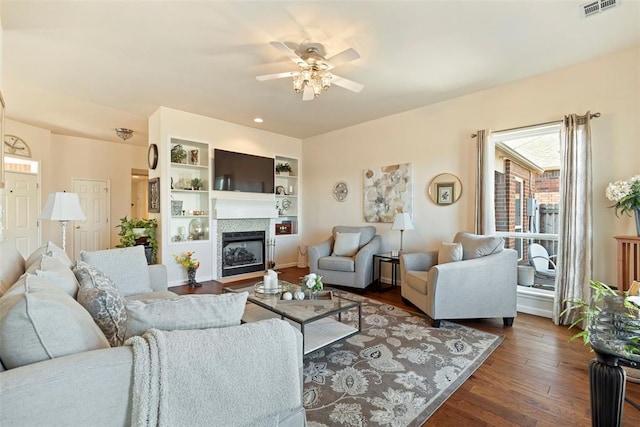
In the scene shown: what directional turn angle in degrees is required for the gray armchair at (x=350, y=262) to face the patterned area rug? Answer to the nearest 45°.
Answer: approximately 45° to its left

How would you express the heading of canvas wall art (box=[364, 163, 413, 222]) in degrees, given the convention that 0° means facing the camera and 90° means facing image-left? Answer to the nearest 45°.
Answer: approximately 45°

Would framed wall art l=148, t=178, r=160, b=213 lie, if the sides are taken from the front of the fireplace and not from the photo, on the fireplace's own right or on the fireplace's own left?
on the fireplace's own right

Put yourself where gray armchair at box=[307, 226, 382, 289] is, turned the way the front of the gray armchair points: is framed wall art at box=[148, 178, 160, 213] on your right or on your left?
on your right

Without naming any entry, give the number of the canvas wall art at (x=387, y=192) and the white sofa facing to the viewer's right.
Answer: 1

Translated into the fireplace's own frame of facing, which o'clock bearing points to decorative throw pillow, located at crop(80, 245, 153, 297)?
The decorative throw pillow is roughly at 2 o'clock from the fireplace.

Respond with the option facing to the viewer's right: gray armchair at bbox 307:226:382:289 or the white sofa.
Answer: the white sofa

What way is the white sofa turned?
to the viewer's right

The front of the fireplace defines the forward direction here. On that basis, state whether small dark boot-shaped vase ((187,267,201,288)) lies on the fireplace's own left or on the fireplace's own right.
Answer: on the fireplace's own right

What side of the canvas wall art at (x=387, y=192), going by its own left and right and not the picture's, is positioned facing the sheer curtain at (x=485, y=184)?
left

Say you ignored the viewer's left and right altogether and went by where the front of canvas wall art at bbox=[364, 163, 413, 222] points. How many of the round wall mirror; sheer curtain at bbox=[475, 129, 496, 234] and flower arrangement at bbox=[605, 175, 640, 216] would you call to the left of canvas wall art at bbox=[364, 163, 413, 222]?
3

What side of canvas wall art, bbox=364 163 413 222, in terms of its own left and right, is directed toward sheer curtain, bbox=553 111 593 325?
left

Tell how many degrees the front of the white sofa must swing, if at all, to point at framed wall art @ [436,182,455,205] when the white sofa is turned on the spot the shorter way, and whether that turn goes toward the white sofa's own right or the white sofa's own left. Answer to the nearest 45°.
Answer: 0° — it already faces it

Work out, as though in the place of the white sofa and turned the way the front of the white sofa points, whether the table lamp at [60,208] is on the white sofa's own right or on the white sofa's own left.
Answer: on the white sofa's own left
